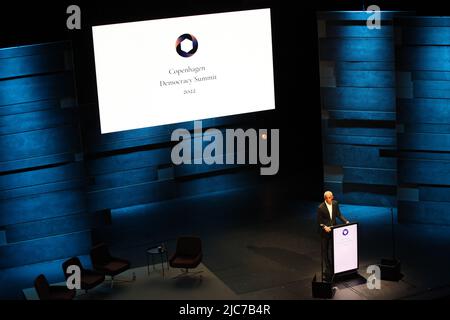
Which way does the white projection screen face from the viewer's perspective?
toward the camera

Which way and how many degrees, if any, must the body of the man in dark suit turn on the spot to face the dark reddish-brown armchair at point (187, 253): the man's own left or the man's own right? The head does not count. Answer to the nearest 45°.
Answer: approximately 135° to the man's own right

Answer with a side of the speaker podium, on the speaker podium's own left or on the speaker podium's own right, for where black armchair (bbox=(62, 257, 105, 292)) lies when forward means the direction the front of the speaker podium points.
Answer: on the speaker podium's own right

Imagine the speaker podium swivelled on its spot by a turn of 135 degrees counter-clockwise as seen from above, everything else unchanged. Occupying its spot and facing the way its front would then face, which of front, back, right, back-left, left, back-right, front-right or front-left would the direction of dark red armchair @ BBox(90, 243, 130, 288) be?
left

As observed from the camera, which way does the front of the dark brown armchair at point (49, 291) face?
facing to the right of the viewer

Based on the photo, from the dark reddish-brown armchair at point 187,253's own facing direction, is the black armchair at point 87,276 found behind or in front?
in front

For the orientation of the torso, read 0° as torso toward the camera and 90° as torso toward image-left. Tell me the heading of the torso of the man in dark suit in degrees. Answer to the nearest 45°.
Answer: approximately 315°

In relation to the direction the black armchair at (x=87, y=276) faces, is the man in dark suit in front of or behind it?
in front

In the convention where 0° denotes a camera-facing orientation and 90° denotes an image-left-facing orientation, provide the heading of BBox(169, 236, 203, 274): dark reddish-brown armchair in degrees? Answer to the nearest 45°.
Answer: approximately 45°

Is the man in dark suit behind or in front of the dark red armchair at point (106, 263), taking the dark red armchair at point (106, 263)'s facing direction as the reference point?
in front

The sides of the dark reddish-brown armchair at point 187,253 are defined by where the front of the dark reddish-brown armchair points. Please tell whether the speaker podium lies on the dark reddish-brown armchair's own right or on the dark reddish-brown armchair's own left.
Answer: on the dark reddish-brown armchair's own left

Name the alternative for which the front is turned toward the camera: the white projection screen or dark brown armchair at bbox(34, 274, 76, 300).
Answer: the white projection screen
